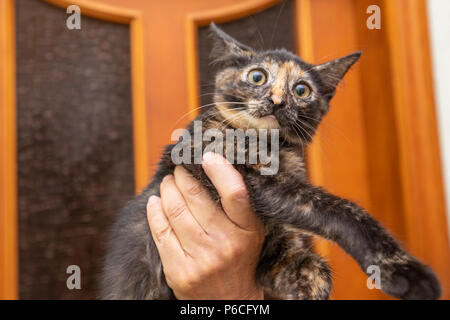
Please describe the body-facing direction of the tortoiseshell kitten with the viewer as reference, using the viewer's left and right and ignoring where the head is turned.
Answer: facing the viewer and to the right of the viewer
